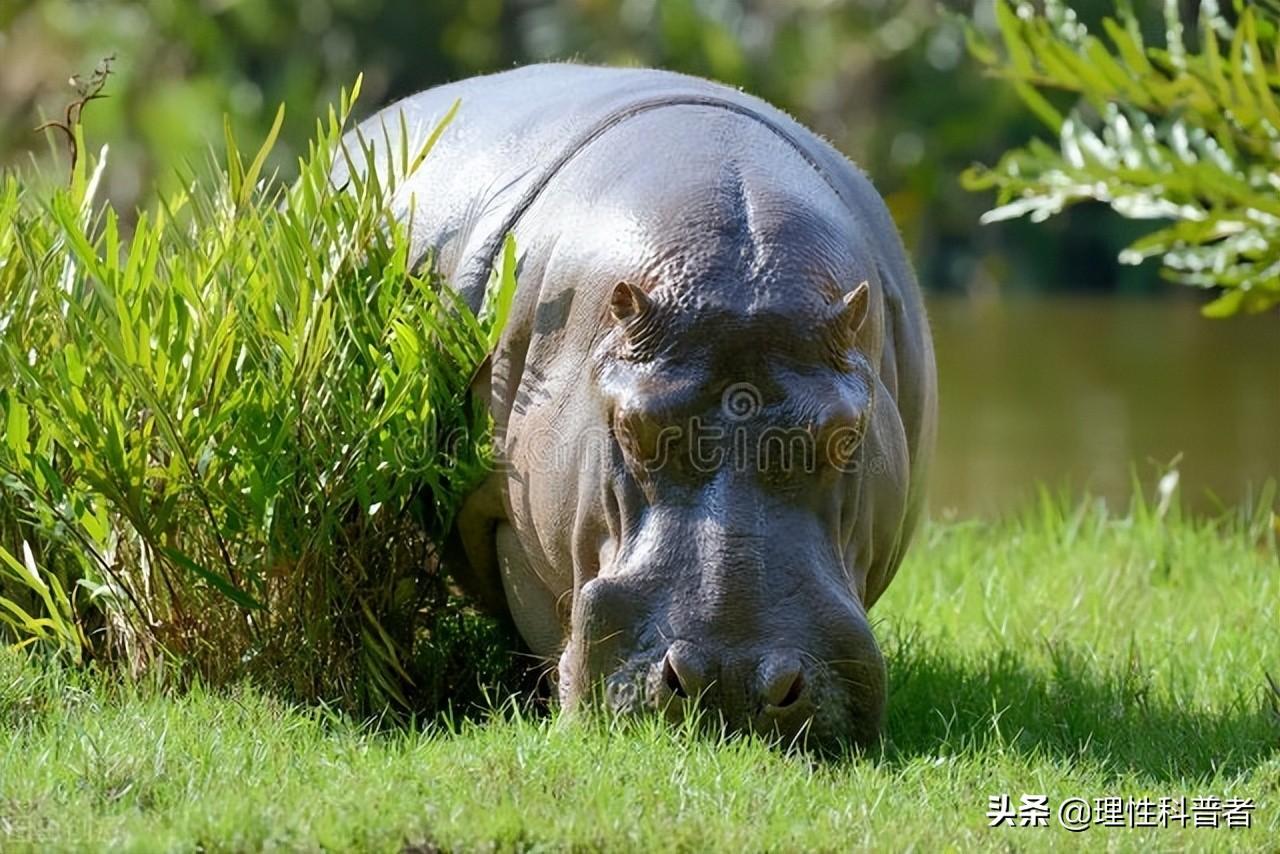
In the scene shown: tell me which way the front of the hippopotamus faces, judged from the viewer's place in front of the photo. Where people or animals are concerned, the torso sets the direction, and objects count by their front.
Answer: facing the viewer

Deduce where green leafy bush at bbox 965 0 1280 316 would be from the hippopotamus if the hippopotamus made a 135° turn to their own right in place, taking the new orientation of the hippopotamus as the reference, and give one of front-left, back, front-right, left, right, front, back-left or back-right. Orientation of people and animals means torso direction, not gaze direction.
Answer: right

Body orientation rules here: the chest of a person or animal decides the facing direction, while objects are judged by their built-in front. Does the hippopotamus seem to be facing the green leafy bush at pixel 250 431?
no
